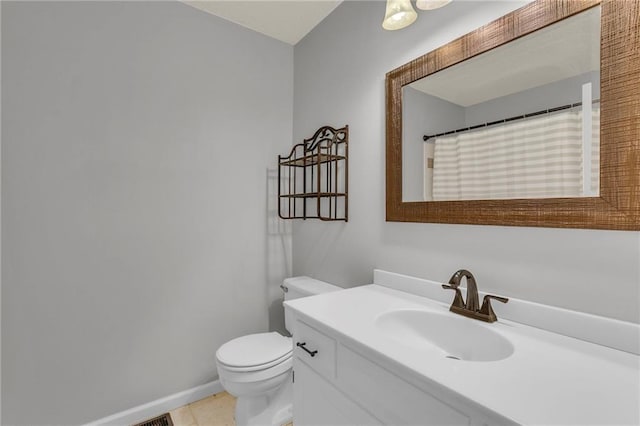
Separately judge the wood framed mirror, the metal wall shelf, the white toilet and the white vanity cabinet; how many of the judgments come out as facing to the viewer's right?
0

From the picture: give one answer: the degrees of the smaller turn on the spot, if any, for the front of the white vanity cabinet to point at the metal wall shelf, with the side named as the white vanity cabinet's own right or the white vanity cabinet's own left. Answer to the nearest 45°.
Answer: approximately 135° to the white vanity cabinet's own right

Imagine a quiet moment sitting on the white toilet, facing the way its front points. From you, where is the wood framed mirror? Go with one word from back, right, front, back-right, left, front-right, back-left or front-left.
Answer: left

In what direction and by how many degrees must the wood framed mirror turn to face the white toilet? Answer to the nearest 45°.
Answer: approximately 45° to its right

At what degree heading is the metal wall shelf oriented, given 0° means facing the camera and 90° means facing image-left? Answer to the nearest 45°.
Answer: approximately 45°

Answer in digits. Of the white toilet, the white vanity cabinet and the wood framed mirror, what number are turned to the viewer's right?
0

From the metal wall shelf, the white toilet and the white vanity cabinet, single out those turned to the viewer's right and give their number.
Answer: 0

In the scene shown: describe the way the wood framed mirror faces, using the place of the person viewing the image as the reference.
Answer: facing the viewer and to the left of the viewer

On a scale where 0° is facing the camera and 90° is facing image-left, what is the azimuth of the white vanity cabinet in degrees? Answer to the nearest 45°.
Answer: approximately 45°

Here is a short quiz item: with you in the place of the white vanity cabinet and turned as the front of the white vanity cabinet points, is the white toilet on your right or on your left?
on your right

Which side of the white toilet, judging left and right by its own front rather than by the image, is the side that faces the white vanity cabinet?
left

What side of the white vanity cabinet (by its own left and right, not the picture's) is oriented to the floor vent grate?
right

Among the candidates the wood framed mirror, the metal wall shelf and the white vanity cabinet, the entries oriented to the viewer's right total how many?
0

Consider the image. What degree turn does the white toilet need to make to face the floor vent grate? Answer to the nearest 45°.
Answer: approximately 45° to its right

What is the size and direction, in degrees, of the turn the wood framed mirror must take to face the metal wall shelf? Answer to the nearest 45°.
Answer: approximately 45° to its right

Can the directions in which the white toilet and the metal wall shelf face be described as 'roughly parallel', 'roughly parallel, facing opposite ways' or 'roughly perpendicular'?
roughly parallel
